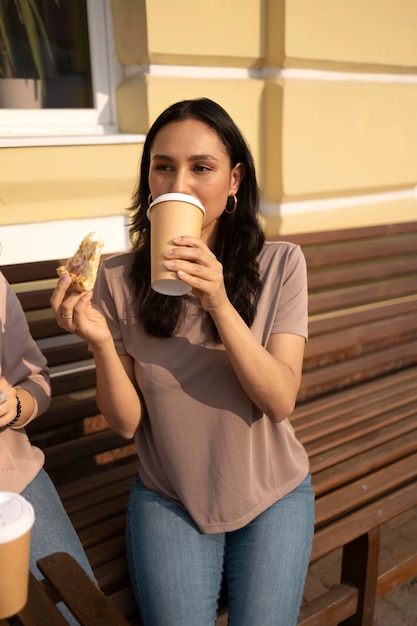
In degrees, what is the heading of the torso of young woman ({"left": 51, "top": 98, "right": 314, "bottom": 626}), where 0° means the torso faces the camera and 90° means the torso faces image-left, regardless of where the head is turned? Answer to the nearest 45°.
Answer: approximately 0°

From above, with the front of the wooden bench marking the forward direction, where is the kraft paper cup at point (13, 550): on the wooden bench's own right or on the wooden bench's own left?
on the wooden bench's own right

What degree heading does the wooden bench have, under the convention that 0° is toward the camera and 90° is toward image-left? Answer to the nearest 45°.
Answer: approximately 315°
